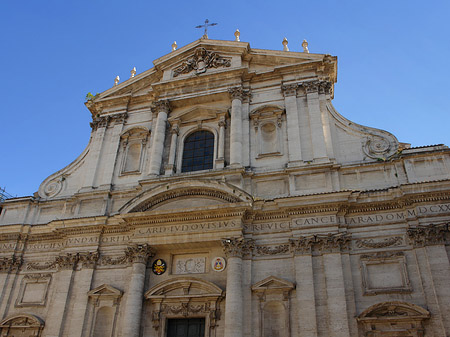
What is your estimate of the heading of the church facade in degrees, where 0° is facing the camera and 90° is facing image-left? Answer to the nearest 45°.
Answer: approximately 0°
